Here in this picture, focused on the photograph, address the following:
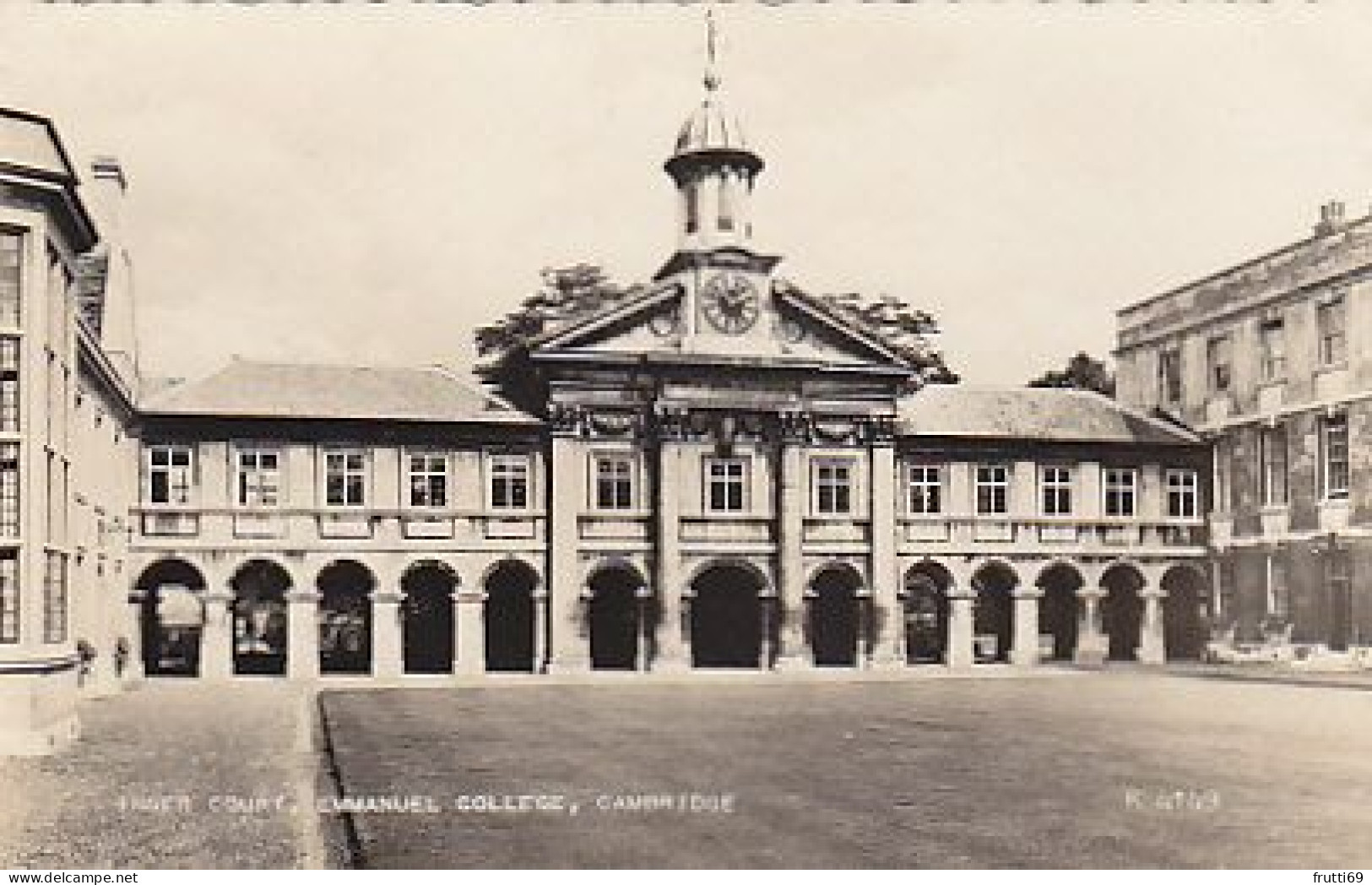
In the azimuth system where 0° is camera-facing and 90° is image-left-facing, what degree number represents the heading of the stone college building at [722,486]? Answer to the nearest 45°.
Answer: approximately 0°

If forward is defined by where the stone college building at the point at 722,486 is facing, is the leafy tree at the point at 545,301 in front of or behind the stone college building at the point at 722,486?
behind

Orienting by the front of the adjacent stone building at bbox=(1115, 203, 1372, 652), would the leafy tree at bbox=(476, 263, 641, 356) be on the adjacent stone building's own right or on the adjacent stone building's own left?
on the adjacent stone building's own right

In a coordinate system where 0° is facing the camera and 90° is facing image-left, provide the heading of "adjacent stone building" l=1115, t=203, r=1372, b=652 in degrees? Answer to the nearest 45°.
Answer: approximately 45°
